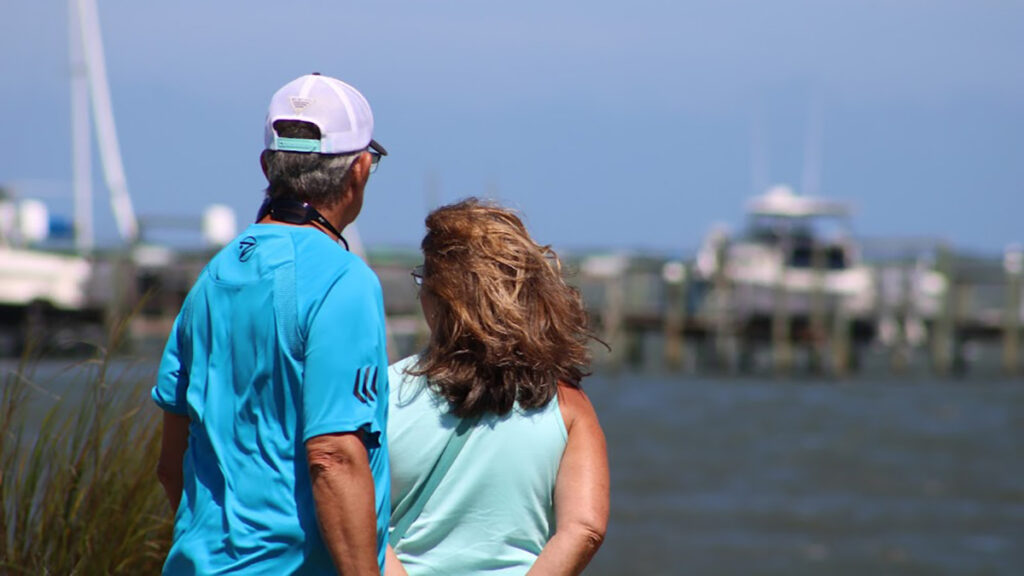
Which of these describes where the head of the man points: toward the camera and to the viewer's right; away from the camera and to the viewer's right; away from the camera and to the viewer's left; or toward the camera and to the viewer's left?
away from the camera and to the viewer's right

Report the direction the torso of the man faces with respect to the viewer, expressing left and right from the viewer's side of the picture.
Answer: facing away from the viewer and to the right of the viewer

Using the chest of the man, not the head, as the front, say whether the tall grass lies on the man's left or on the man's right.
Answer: on the man's left

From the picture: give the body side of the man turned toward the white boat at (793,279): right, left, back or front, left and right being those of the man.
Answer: front

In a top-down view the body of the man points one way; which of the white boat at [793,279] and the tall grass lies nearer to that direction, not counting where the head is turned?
the white boat
